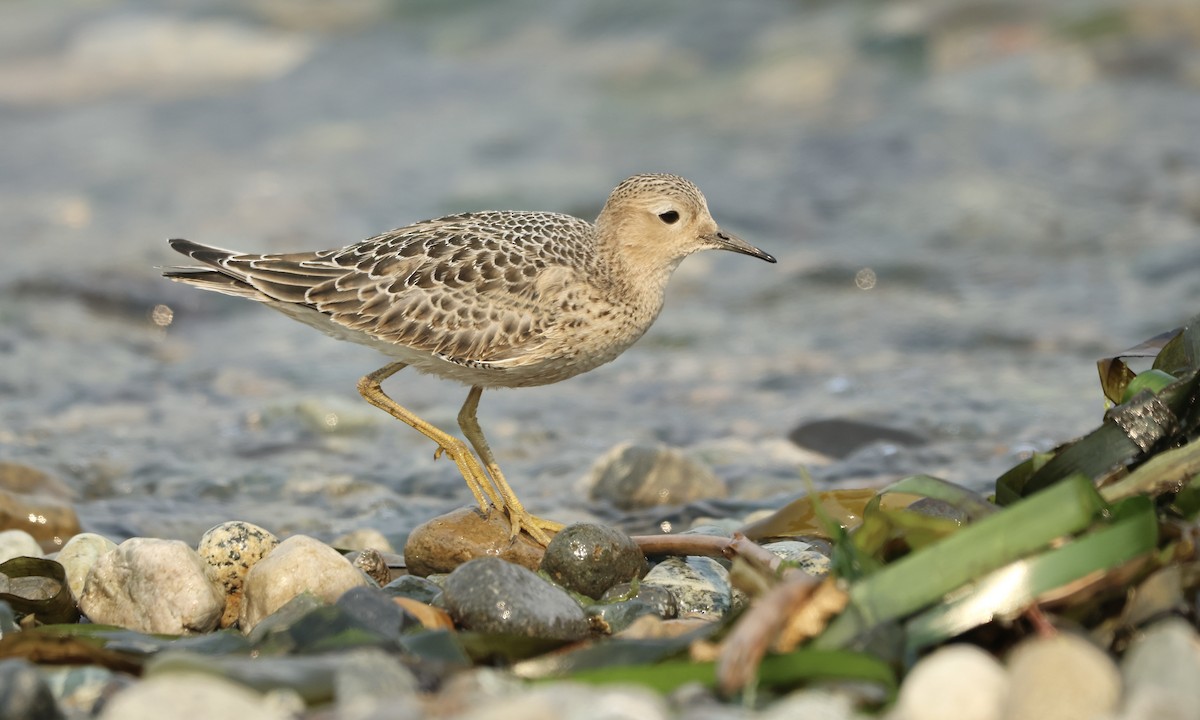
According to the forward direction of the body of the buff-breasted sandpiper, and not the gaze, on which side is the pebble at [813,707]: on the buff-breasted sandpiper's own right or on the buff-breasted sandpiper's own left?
on the buff-breasted sandpiper's own right

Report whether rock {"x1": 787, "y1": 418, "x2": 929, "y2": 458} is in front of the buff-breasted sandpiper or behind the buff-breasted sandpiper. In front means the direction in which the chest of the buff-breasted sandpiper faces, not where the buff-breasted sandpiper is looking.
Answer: in front

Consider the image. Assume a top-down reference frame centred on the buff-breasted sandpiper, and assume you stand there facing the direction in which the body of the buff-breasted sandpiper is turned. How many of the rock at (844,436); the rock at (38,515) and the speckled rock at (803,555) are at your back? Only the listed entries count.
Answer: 1

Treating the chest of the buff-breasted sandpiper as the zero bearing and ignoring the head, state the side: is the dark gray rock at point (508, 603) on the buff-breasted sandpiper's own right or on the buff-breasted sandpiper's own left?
on the buff-breasted sandpiper's own right

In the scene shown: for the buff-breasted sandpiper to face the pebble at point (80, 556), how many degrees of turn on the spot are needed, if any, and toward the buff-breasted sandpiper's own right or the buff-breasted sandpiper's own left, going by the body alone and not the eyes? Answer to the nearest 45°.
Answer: approximately 135° to the buff-breasted sandpiper's own right

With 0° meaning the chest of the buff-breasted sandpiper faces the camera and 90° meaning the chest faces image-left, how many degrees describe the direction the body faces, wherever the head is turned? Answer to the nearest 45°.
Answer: approximately 270°

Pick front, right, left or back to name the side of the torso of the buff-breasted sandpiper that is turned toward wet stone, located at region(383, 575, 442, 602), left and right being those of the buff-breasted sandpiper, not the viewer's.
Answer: right

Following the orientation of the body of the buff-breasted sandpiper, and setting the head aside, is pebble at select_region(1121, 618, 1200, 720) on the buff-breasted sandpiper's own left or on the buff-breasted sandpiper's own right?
on the buff-breasted sandpiper's own right

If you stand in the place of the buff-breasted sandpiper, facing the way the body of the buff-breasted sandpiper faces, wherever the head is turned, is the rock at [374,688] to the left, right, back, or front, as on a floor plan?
right
